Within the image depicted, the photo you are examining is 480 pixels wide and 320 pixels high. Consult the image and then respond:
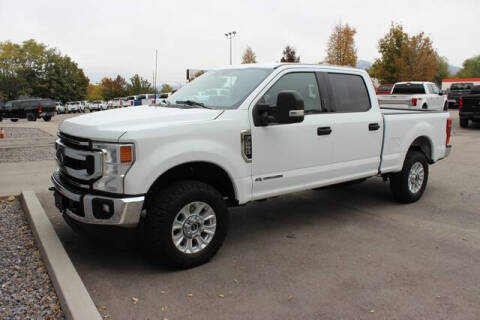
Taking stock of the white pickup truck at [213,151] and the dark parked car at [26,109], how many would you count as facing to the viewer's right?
0

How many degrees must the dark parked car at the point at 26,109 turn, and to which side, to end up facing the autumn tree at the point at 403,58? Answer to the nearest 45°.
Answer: approximately 135° to its right

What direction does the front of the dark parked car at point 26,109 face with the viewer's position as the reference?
facing away from the viewer and to the left of the viewer

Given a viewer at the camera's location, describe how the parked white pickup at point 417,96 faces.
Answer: facing away from the viewer and to the right of the viewer

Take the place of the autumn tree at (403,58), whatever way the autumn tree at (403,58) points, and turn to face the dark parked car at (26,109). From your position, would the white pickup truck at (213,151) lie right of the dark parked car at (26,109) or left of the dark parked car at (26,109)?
left

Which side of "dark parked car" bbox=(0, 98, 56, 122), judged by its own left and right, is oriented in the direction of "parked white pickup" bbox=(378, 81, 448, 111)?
back

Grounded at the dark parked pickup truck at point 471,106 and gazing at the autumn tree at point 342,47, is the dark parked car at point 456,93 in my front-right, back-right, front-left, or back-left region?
front-right

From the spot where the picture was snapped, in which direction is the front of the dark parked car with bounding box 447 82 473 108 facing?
facing away from the viewer and to the right of the viewer

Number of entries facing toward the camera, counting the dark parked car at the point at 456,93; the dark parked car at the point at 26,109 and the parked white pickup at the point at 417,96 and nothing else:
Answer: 0

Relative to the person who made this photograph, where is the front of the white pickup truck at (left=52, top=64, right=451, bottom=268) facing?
facing the viewer and to the left of the viewer

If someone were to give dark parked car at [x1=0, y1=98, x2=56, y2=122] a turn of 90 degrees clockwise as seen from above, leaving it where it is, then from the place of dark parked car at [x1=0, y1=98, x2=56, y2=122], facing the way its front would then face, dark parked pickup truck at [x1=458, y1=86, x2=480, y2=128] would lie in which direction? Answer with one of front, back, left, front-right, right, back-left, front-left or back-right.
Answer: right

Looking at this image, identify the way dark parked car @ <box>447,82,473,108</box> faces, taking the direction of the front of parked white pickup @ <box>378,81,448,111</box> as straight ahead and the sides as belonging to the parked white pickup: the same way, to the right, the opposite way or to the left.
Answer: the same way

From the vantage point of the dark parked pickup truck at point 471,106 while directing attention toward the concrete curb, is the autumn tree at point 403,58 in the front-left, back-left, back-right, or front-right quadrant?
back-right

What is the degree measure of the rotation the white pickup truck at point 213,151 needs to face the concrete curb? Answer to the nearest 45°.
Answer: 0° — it already faces it
